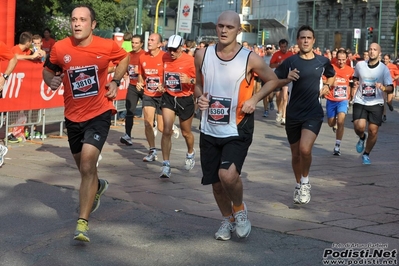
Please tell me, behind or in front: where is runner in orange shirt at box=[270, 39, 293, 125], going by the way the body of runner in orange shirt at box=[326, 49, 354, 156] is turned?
behind

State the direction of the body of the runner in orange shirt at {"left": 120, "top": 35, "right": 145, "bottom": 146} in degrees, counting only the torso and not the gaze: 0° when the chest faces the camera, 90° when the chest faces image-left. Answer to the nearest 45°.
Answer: approximately 45°

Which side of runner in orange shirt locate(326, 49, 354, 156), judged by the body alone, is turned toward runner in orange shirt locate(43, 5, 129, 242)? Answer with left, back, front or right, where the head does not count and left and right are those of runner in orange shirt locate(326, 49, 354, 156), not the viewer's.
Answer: front

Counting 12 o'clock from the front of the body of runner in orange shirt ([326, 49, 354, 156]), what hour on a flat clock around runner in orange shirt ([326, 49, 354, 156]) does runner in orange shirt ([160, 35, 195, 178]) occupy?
runner in orange shirt ([160, 35, 195, 178]) is roughly at 1 o'clock from runner in orange shirt ([326, 49, 354, 156]).

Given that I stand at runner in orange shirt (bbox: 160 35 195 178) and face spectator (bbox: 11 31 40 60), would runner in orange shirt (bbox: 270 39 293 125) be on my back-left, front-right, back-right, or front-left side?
front-right

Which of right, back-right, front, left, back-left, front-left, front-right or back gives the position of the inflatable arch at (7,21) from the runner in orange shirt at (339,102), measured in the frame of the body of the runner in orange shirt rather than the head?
right

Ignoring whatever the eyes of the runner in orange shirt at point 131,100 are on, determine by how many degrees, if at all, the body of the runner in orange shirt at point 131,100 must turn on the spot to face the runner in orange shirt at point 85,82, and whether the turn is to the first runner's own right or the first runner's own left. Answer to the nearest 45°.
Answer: approximately 45° to the first runner's own left

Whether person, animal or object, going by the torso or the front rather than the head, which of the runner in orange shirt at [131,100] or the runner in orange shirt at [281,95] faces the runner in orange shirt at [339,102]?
the runner in orange shirt at [281,95]

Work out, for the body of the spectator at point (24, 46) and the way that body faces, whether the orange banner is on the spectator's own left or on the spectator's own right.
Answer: on the spectator's own right

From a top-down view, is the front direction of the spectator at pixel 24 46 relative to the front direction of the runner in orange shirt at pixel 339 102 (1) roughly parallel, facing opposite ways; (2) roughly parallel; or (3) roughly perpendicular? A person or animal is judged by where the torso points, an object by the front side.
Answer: roughly perpendicular

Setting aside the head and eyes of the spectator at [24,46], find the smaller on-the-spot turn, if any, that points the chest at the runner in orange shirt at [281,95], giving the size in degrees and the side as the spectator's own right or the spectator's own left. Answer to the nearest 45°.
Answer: approximately 45° to the spectator's own left

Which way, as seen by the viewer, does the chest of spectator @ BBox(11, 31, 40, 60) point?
to the viewer's right

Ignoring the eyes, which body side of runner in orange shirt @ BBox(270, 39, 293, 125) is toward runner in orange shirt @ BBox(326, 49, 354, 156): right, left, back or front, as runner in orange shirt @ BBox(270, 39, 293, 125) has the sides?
front

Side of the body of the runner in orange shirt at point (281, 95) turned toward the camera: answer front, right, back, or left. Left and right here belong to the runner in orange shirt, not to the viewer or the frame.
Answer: front

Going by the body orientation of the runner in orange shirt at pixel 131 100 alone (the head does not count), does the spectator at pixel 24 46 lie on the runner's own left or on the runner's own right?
on the runner's own right
